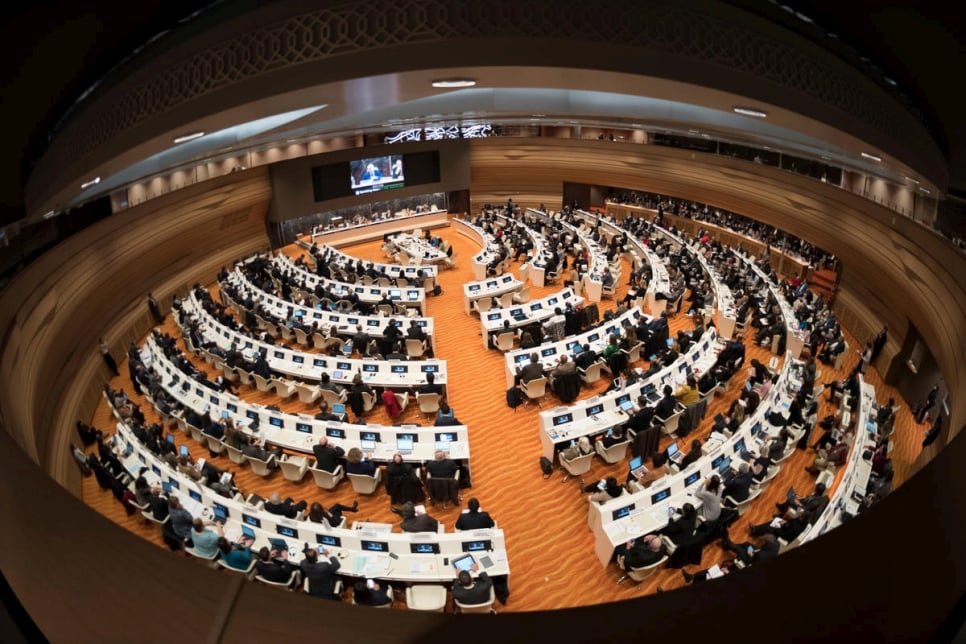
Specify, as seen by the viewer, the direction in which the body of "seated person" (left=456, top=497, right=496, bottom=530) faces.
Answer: away from the camera

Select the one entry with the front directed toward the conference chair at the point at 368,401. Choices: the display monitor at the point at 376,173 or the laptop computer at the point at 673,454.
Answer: the display monitor

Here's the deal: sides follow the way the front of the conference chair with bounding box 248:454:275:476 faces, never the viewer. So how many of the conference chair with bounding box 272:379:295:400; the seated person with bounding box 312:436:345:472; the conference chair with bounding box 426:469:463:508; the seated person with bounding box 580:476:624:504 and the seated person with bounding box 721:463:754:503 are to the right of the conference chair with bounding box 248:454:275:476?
4

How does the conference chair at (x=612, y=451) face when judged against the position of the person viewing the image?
facing away from the viewer and to the left of the viewer

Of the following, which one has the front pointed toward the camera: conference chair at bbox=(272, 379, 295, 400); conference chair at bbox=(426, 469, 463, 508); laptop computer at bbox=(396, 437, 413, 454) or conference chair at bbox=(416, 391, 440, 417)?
the laptop computer

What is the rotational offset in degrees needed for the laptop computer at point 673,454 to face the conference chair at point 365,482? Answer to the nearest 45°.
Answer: approximately 135° to its right

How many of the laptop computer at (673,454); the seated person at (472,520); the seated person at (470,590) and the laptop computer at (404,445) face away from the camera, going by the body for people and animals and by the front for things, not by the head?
2

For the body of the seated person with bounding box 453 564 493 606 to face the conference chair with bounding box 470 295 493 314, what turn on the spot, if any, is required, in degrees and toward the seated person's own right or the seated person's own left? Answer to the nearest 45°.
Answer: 0° — they already face it

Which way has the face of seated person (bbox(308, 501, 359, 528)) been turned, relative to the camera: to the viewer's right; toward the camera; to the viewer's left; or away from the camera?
away from the camera

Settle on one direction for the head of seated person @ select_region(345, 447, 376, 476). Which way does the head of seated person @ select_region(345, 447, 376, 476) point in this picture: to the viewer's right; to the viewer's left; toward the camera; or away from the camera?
away from the camera

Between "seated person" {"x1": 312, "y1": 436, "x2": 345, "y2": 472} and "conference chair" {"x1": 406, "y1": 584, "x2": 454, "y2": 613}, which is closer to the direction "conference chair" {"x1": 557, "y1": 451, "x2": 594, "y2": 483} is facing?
the seated person
